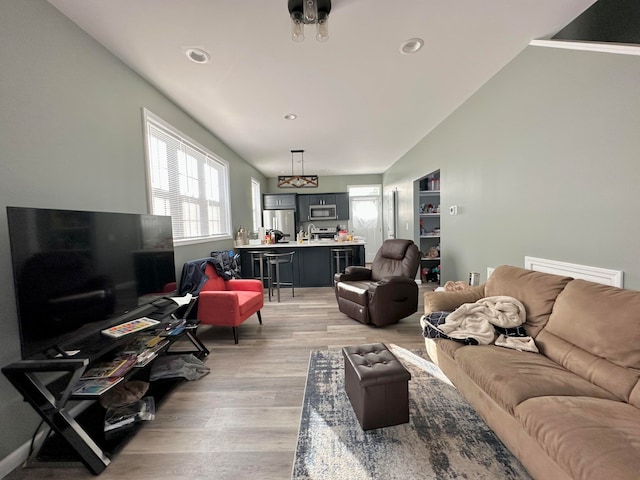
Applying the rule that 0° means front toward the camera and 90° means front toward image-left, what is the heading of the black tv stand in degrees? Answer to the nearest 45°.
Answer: approximately 315°

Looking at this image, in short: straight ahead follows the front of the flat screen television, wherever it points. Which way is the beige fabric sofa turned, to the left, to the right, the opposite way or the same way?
the opposite way

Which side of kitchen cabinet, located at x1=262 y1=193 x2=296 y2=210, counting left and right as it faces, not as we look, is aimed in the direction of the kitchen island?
front

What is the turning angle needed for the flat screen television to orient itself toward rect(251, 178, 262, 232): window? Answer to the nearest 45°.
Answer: approximately 90° to its left

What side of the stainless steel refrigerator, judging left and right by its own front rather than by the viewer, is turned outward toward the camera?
front

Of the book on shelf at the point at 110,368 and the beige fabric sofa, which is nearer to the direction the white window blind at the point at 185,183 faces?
the beige fabric sofa

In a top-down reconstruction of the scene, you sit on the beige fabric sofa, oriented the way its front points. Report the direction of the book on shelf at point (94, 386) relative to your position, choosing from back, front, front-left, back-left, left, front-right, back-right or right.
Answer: front

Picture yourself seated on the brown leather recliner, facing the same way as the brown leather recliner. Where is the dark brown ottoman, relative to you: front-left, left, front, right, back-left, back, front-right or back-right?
front-left

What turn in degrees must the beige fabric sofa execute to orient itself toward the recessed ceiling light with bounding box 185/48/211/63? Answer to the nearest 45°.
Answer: approximately 45° to its right

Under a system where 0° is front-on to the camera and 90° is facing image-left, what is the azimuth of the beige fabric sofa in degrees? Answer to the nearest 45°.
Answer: approximately 45°

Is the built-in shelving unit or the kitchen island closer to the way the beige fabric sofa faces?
the kitchen island

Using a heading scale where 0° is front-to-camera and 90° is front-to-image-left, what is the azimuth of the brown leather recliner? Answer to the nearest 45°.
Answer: approximately 45°

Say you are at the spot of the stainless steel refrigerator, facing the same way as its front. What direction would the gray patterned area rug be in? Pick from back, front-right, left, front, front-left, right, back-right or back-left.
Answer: front
